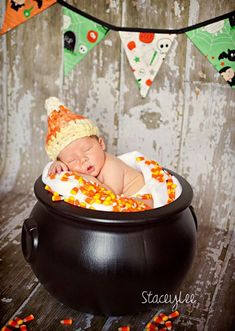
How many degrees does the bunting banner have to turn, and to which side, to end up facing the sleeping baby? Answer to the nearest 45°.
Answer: approximately 45° to its right

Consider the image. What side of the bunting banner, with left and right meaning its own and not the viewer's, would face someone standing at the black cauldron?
front

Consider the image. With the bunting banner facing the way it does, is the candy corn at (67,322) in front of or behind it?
in front

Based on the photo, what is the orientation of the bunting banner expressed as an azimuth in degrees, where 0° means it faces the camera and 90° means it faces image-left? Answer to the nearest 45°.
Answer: approximately 0°

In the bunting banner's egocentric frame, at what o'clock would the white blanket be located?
The white blanket is roughly at 12 o'clock from the bunting banner.
